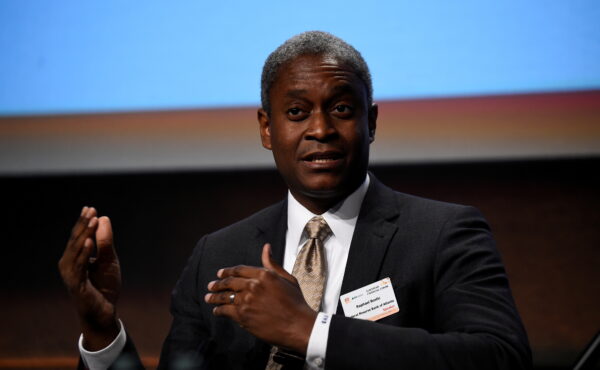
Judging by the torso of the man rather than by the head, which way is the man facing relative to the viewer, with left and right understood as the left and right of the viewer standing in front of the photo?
facing the viewer and to the left of the viewer
